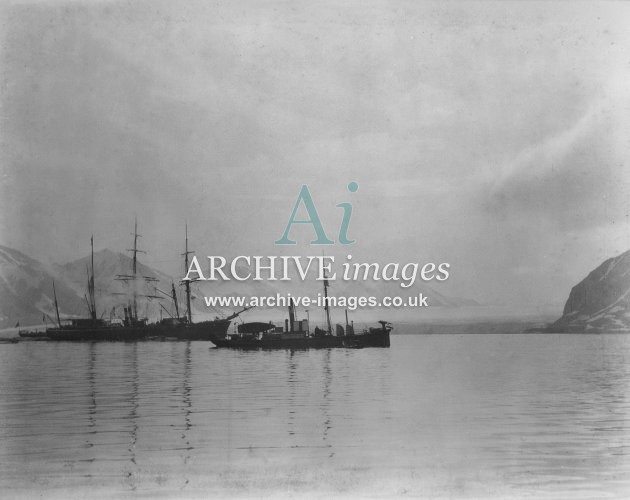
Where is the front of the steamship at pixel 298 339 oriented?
to the viewer's right

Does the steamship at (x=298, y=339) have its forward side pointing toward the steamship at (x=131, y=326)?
no

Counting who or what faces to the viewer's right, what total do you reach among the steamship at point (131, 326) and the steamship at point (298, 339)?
2

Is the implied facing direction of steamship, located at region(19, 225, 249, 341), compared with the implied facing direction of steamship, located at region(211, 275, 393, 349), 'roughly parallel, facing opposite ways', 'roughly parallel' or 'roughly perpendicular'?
roughly parallel

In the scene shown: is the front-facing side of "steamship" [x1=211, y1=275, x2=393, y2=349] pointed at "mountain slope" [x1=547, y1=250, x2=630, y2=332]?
no

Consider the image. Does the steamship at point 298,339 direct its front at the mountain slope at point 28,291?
no

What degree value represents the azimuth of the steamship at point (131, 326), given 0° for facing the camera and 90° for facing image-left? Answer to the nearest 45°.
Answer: approximately 270°
